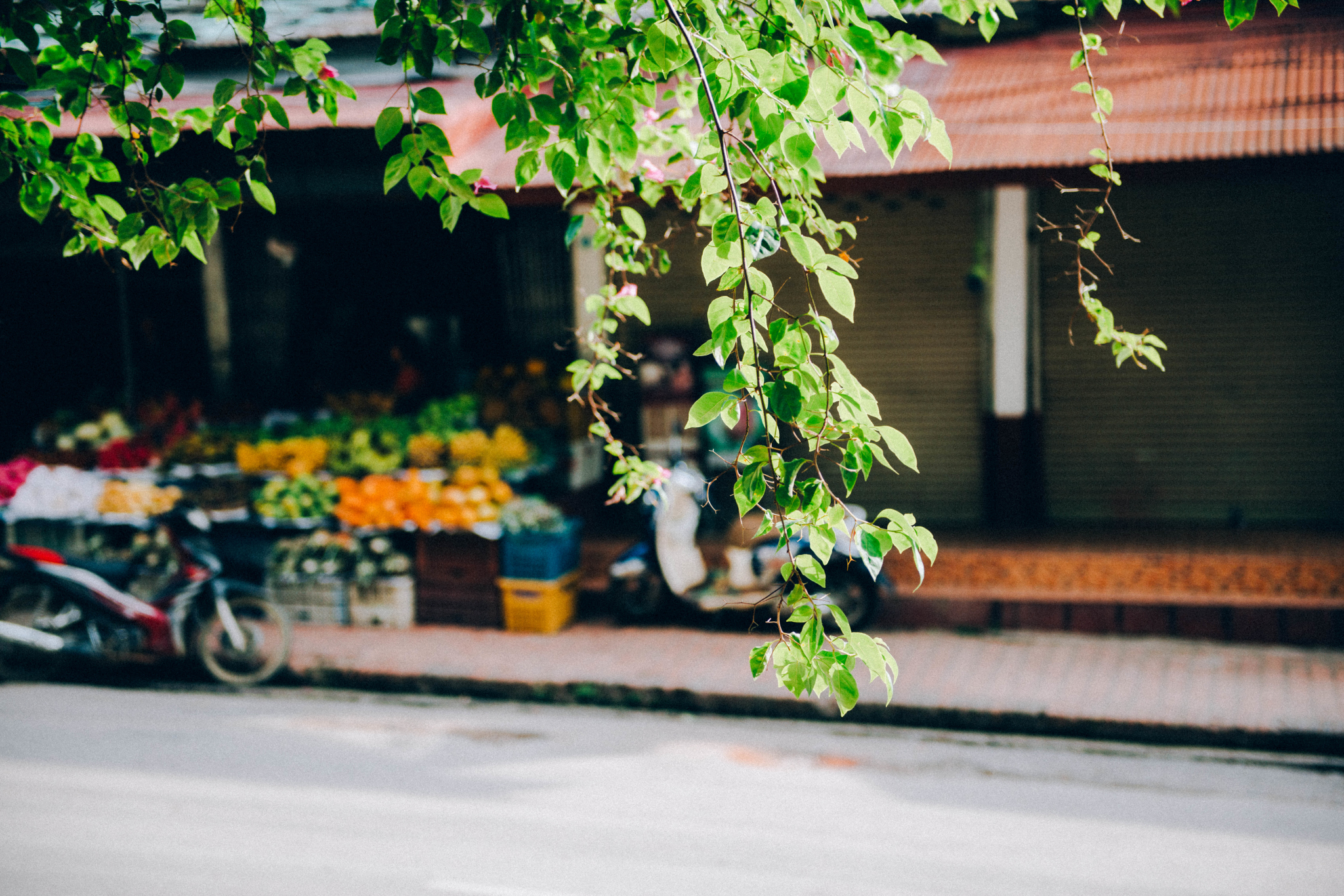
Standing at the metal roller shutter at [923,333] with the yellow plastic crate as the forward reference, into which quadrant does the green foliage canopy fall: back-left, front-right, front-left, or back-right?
front-left

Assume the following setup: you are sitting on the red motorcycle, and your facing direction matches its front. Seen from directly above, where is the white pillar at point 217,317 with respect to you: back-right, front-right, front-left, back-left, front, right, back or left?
left

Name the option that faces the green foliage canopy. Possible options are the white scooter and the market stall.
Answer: the market stall

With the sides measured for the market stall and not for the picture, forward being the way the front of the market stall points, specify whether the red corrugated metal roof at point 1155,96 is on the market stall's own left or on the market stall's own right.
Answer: on the market stall's own left

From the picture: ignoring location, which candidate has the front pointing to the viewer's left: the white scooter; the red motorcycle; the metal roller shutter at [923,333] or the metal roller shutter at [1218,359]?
the white scooter

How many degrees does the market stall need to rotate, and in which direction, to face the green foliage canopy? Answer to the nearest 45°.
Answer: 0° — it already faces it

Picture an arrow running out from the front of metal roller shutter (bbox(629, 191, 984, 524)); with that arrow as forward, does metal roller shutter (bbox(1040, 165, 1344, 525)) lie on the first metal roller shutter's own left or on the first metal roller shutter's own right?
on the first metal roller shutter's own left

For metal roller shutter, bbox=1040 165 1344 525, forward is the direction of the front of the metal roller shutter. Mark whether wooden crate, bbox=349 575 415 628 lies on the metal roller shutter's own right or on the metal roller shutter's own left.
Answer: on the metal roller shutter's own right

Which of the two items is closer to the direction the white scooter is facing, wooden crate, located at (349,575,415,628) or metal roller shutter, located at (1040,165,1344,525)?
the wooden crate

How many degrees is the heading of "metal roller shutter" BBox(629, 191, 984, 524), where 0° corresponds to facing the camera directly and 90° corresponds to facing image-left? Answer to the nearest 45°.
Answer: approximately 0°

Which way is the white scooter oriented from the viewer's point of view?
to the viewer's left

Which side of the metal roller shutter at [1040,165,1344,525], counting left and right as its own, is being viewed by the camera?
front

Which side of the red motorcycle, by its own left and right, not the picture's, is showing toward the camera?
right

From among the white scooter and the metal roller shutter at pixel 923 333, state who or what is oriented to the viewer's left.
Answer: the white scooter

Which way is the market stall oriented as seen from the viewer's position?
toward the camera
